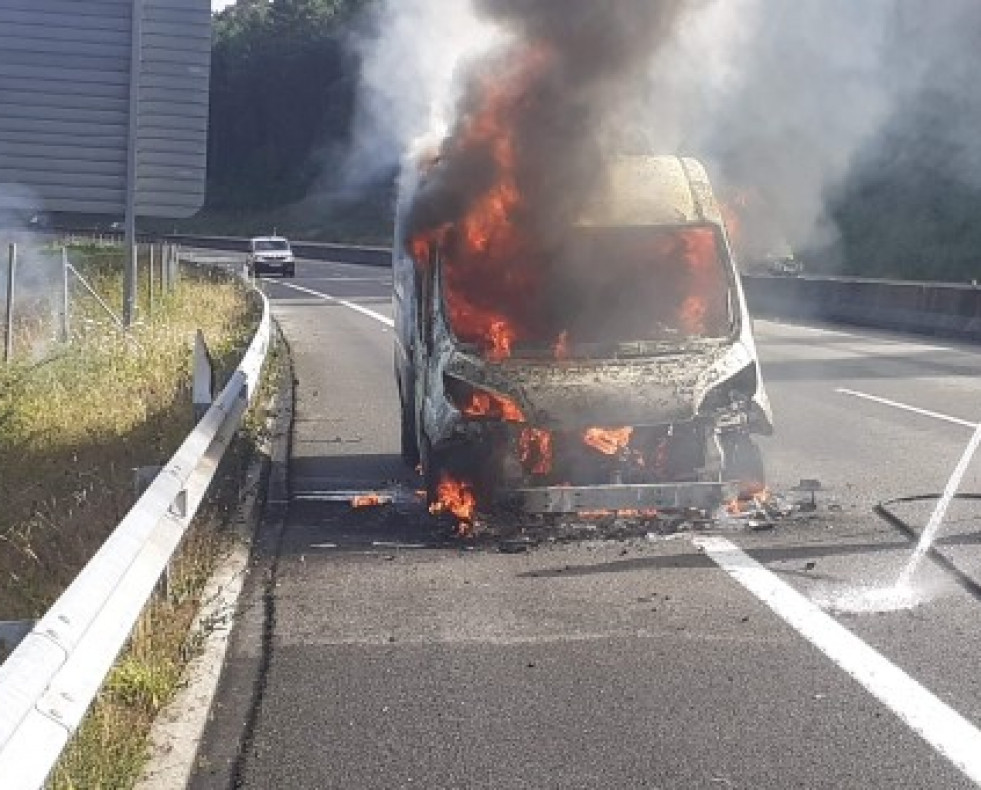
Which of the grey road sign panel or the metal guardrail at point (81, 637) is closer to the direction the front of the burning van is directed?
the metal guardrail

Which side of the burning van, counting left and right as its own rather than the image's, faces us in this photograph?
front

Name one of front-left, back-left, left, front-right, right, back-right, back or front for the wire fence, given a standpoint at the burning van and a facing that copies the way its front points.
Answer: back-right

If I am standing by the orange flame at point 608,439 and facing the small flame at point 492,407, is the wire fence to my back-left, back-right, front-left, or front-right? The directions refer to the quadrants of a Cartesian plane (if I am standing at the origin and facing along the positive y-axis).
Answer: front-right

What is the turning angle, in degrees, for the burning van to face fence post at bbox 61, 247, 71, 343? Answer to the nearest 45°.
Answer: approximately 135° to its right

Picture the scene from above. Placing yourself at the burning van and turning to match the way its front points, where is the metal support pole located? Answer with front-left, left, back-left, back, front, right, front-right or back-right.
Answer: back-right

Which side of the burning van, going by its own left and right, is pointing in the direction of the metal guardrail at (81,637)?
front

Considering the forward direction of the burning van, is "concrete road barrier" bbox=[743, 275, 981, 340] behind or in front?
behind

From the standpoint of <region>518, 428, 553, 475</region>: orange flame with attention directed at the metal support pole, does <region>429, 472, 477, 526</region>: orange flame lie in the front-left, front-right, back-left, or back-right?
front-left
